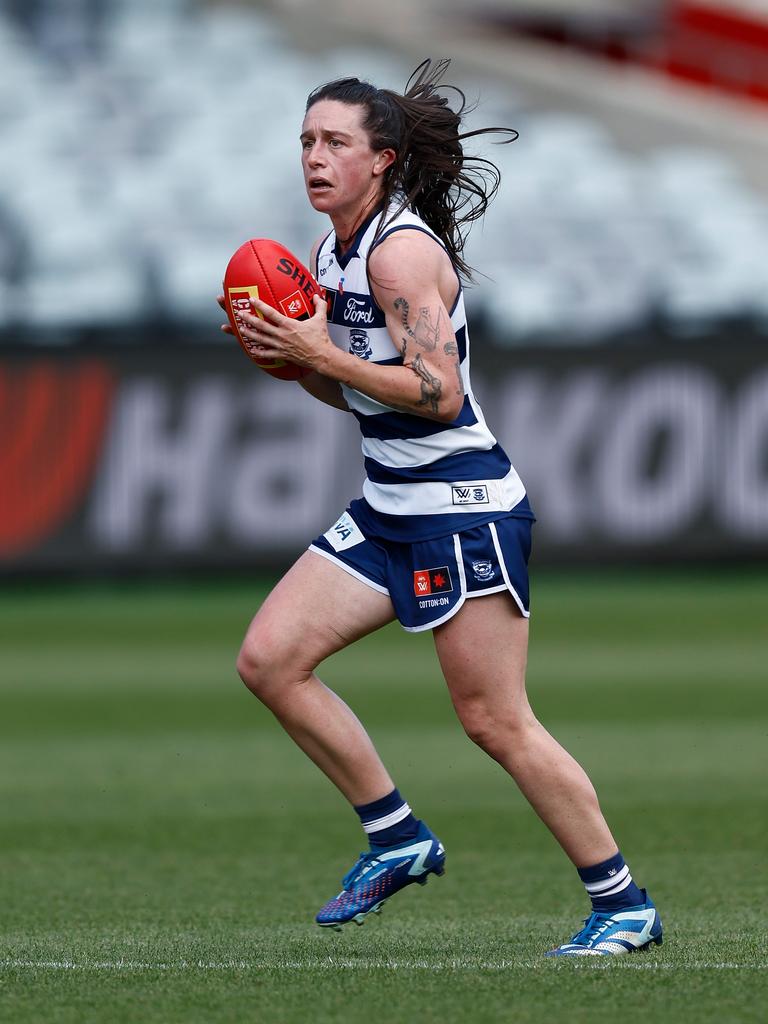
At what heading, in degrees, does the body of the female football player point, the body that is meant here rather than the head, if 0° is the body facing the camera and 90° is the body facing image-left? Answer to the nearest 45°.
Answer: approximately 45°

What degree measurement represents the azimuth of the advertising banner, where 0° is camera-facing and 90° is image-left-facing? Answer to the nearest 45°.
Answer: approximately 0°

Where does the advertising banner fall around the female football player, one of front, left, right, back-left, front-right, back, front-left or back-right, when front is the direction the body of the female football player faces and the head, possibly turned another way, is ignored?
back-right

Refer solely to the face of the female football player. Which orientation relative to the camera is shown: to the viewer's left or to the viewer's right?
to the viewer's left

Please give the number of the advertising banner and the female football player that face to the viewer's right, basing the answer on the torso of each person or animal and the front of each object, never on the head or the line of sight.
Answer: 0

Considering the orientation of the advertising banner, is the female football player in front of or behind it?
in front
